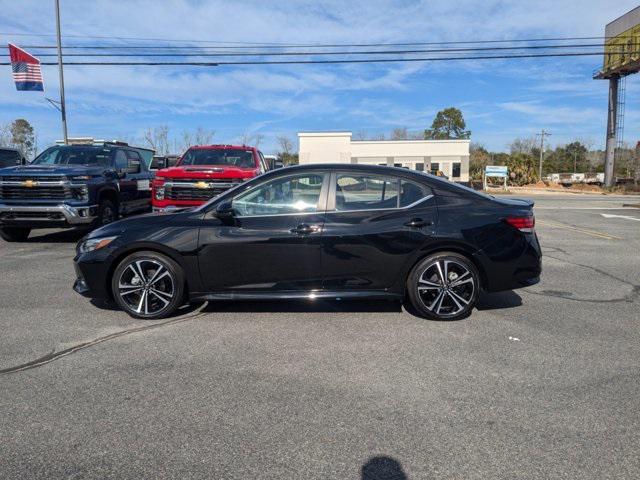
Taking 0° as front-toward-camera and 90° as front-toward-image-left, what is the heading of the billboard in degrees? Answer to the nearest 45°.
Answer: approximately 45°

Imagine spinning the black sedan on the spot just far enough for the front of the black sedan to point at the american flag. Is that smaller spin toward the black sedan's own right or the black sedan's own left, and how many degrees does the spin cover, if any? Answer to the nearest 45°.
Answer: approximately 45° to the black sedan's own right

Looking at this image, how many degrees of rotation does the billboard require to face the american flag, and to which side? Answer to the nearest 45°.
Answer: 0° — it already faces it

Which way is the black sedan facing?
to the viewer's left

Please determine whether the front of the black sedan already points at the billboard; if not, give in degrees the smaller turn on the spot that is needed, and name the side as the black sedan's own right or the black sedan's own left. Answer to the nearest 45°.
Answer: approximately 135° to the black sedan's own right
